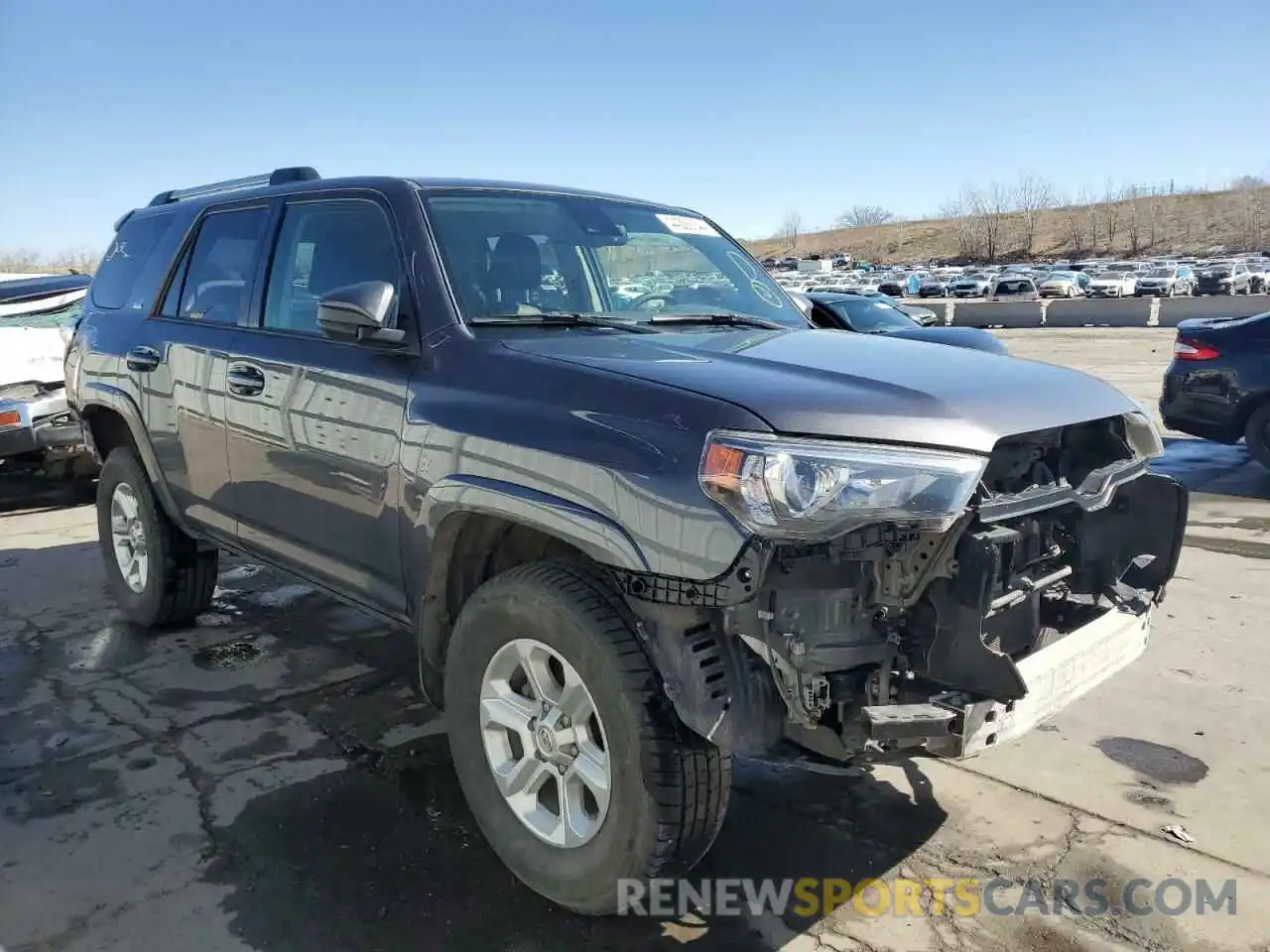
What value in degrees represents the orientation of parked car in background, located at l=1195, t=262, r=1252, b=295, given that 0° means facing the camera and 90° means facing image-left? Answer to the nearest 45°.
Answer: approximately 45°

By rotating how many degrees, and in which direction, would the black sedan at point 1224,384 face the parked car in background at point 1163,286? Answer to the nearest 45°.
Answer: approximately 90° to its left

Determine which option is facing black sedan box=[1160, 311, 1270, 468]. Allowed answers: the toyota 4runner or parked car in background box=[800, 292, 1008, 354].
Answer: the parked car in background

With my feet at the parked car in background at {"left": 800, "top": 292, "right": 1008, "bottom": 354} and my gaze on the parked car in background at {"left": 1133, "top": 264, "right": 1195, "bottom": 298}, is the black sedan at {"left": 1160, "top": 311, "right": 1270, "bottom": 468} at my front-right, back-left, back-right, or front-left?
back-right

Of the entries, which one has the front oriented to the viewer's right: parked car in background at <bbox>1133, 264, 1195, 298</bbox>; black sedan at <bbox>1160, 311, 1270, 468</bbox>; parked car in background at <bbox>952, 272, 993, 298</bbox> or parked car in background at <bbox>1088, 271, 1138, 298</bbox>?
the black sedan

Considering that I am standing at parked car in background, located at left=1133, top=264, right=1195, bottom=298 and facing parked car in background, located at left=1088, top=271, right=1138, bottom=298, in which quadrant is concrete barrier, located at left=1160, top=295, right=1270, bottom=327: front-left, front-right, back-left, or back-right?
back-left

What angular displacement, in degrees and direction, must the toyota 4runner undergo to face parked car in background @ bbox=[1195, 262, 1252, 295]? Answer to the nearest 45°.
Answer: approximately 90° to its left

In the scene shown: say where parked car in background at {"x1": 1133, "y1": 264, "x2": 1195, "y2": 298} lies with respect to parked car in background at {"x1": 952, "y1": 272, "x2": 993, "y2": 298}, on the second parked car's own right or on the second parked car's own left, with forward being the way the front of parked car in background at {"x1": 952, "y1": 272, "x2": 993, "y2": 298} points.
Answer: on the second parked car's own left

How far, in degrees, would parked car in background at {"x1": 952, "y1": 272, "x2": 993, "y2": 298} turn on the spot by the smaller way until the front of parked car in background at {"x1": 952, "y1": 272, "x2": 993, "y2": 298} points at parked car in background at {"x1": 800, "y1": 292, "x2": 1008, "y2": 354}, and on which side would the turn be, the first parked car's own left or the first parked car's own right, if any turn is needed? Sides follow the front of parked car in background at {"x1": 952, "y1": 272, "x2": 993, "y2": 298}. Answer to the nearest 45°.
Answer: approximately 45° to the first parked car's own left

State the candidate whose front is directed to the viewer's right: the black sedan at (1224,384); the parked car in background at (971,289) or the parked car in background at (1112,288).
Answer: the black sedan

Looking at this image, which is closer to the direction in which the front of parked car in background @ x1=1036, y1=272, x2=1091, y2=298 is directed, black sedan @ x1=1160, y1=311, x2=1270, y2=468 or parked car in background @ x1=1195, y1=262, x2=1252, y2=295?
the black sedan

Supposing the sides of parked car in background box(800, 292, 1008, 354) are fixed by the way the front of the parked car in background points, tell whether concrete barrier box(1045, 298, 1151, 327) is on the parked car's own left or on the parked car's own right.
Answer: on the parked car's own left
